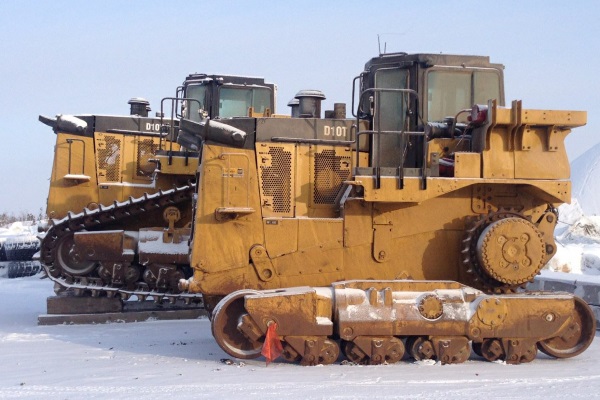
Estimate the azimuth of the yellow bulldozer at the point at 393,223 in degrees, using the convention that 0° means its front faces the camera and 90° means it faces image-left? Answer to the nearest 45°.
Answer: approximately 90°

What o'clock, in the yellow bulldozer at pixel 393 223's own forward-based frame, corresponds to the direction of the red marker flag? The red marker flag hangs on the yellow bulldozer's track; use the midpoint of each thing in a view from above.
The red marker flag is roughly at 11 o'clock from the yellow bulldozer.
